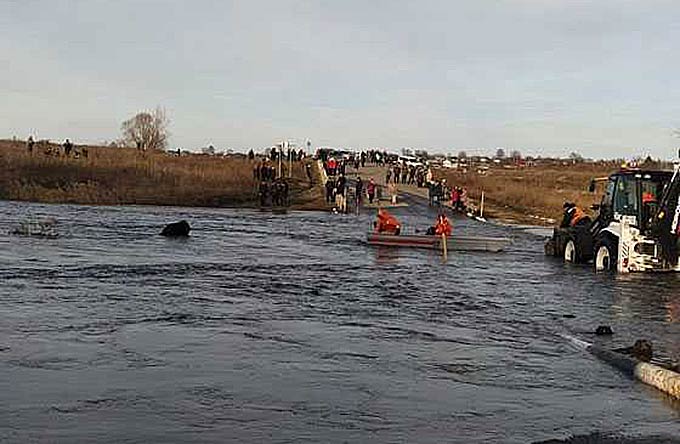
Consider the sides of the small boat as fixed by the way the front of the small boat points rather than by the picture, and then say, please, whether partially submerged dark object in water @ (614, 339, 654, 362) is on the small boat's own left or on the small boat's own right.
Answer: on the small boat's own right

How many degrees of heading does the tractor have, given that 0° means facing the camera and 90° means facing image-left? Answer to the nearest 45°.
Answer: approximately 135°

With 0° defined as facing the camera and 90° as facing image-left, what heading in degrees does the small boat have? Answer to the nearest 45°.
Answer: approximately 270°

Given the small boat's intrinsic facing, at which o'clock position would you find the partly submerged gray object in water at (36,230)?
The partly submerged gray object in water is roughly at 6 o'clock from the small boat.

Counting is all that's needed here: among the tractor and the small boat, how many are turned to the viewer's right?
1

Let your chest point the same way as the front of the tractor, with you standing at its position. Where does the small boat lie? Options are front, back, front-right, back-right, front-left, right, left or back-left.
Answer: front

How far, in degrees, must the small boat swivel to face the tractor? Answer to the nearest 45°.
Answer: approximately 45° to its right

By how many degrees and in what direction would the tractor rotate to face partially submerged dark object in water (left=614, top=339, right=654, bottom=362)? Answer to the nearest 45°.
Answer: approximately 135° to its left

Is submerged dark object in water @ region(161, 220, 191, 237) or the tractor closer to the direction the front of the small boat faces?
the tractor

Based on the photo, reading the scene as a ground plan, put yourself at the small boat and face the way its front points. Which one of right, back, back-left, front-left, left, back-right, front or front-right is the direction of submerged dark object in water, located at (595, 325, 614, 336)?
right
